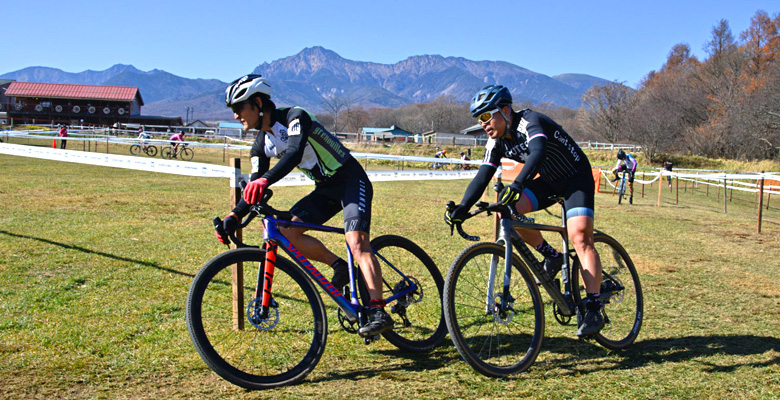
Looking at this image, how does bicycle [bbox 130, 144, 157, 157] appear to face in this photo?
to the viewer's left

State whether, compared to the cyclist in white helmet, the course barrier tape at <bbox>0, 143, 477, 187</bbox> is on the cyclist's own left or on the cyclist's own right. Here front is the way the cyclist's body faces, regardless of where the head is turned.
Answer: on the cyclist's own right

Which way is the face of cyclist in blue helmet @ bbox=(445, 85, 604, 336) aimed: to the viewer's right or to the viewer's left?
to the viewer's left

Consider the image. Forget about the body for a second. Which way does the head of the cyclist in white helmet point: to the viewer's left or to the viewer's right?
to the viewer's left

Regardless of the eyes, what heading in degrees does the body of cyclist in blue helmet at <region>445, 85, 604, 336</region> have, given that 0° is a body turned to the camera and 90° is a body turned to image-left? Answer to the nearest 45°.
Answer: approximately 45°

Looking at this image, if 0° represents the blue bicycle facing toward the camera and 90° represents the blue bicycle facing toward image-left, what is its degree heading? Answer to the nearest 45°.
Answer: approximately 45°
